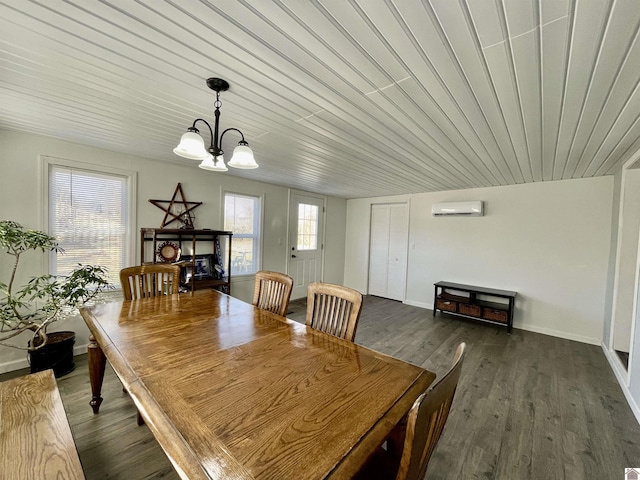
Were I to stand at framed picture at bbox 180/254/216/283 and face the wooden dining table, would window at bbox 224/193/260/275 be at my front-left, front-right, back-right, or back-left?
back-left

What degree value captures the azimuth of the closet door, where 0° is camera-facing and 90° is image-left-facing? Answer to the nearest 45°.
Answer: approximately 45°

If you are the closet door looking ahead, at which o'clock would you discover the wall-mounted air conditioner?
The wall-mounted air conditioner is roughly at 9 o'clock from the closet door.
